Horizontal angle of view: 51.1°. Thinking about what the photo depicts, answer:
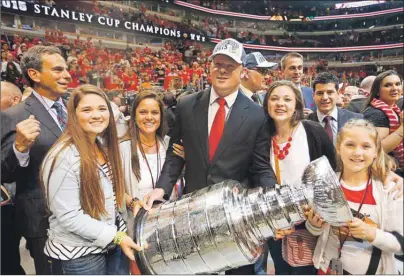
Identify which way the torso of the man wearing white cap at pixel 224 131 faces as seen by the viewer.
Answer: toward the camera

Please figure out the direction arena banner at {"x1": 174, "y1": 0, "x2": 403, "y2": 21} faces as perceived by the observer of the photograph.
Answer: facing the viewer

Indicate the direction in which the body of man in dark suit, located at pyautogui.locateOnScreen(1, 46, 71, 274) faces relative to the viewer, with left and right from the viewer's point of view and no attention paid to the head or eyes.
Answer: facing the viewer and to the right of the viewer

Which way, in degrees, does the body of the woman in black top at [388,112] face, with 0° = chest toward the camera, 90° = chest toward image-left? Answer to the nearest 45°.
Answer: approximately 315°

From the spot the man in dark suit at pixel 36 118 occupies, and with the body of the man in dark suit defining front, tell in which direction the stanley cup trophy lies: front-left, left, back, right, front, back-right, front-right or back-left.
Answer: front

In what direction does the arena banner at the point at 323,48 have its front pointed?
toward the camera
